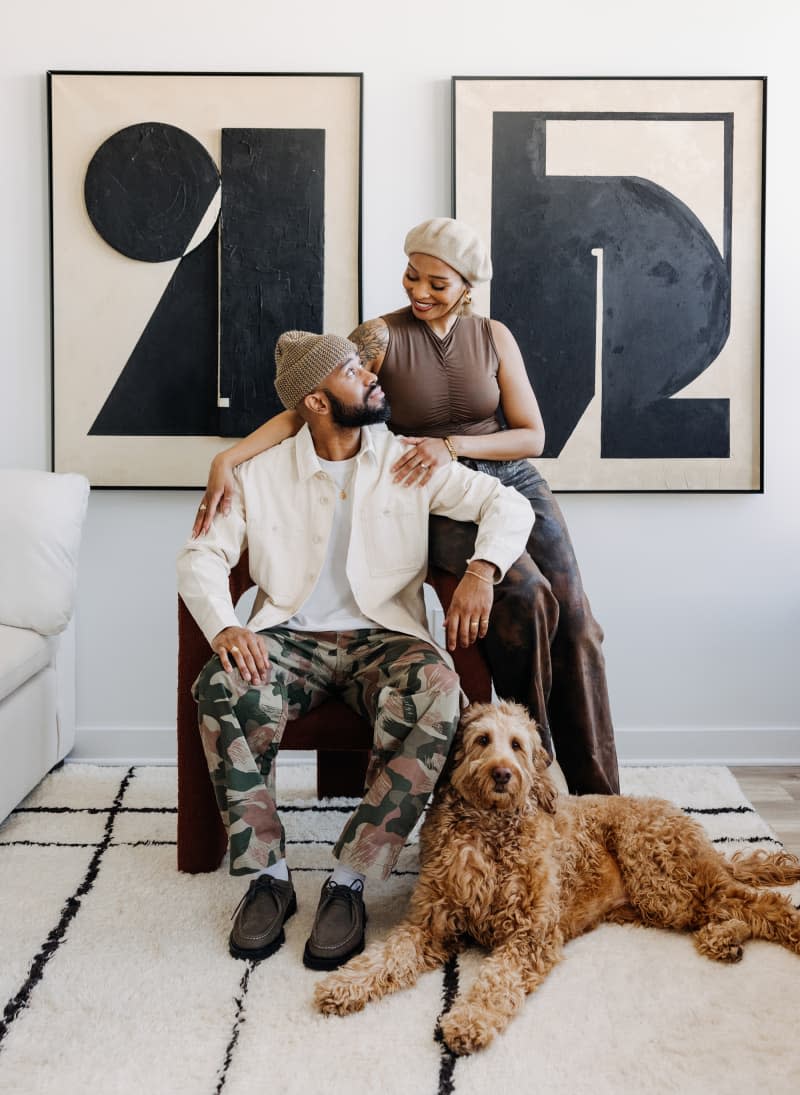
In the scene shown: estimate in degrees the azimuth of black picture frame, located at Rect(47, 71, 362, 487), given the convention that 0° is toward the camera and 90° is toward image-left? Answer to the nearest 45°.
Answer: approximately 0°

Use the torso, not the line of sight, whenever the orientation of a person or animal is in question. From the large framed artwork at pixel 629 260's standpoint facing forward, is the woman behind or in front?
in front

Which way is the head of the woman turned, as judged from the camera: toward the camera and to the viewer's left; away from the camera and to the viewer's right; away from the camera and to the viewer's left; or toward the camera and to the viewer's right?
toward the camera and to the viewer's left

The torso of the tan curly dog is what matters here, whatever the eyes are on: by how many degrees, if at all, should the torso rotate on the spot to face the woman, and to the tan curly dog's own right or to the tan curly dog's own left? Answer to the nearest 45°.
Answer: approximately 135° to the tan curly dog's own right

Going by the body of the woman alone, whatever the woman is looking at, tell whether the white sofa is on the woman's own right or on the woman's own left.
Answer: on the woman's own right

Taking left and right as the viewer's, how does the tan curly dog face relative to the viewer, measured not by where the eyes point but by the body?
facing the viewer and to the left of the viewer

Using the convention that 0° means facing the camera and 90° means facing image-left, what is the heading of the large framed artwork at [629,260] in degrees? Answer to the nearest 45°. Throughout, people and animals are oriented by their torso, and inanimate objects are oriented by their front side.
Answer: approximately 0°

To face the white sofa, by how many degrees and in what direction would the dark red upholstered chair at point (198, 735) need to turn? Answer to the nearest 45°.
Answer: approximately 135° to its right

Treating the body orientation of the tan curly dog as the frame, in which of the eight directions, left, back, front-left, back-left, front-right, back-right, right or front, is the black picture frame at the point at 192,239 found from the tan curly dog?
right

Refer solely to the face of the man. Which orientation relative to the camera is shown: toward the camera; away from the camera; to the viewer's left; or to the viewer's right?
to the viewer's right
